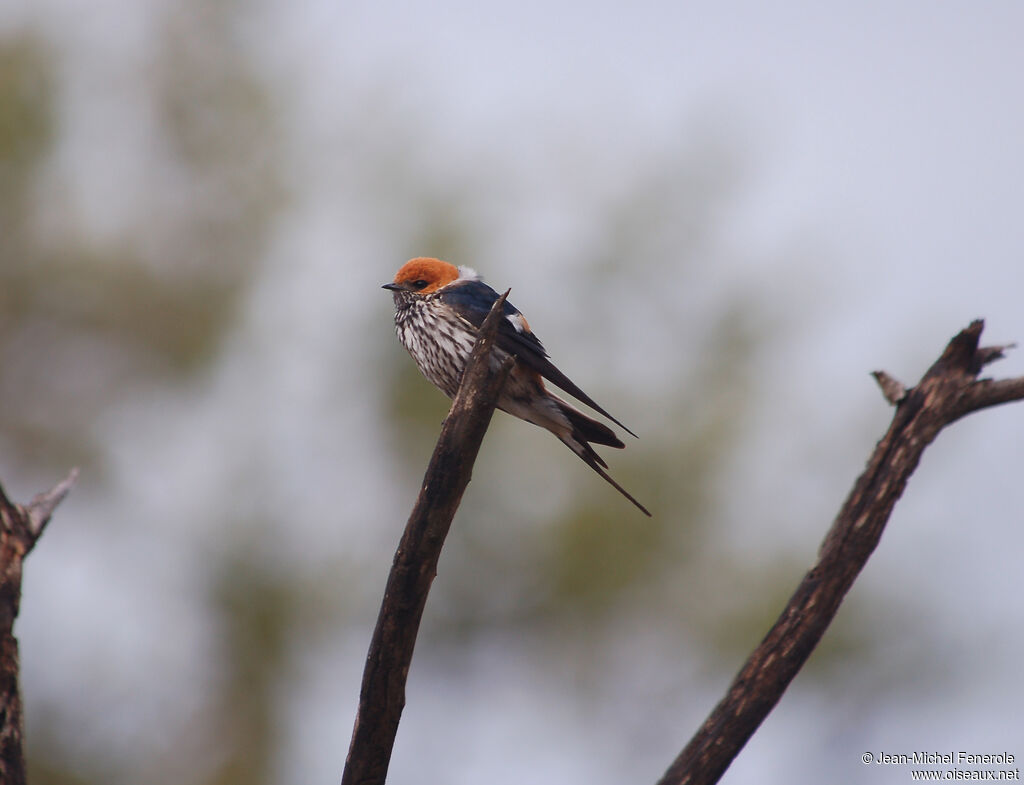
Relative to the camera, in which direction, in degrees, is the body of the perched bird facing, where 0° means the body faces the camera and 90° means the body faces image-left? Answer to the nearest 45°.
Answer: approximately 90°
